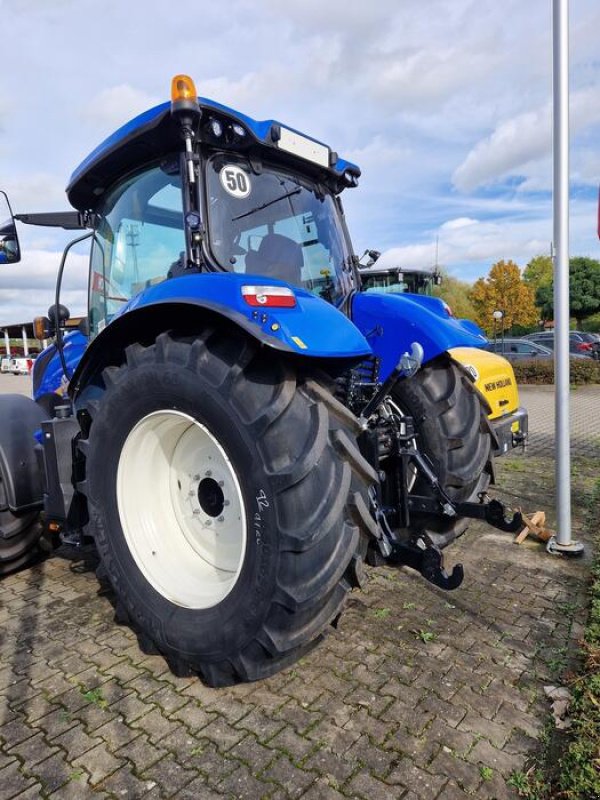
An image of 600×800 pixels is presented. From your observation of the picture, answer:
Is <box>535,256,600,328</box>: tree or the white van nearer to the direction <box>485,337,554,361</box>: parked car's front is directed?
the tree

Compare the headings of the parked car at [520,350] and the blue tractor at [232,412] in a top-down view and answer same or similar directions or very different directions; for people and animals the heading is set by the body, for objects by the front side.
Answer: very different directions

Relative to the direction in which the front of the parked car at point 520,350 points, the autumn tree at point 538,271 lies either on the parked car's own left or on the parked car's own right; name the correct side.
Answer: on the parked car's own left

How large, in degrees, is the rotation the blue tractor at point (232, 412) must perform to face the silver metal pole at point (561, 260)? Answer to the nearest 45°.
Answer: approximately 90° to its right

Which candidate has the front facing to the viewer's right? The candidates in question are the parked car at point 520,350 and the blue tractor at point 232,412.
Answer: the parked car

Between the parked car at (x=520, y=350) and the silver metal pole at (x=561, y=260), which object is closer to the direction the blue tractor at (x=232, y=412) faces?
the parked car

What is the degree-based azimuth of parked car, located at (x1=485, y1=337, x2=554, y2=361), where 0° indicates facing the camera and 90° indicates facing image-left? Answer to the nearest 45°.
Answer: approximately 270°

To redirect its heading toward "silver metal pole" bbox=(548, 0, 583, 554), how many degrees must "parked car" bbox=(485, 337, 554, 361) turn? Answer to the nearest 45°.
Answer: approximately 90° to its right

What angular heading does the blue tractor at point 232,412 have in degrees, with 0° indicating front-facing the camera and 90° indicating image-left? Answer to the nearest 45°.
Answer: approximately 135°

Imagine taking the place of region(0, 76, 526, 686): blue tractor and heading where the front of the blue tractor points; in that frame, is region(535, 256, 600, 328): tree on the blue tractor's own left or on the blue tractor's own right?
on the blue tractor's own right

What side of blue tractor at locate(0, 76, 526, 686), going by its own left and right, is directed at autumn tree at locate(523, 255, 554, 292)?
right

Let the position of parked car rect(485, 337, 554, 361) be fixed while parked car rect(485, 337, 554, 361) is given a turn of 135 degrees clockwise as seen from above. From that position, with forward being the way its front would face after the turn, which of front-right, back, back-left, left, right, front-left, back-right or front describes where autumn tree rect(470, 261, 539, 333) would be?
back-right
